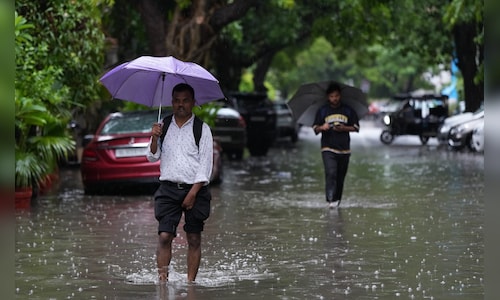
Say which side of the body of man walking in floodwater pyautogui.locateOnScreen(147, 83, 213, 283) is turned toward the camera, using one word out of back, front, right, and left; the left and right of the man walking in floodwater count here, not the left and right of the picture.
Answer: front

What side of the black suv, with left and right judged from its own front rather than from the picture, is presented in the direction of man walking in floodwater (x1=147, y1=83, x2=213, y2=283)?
back

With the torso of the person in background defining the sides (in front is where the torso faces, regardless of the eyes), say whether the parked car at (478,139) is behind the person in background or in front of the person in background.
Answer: behind

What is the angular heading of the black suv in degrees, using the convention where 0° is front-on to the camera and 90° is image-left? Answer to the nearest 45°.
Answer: approximately 180°

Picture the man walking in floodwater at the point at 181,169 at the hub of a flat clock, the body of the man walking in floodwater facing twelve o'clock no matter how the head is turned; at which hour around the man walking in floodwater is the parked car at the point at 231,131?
The parked car is roughly at 6 o'clock from the man walking in floodwater.

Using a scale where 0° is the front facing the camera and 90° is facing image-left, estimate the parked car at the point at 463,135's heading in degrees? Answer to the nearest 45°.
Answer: approximately 45°

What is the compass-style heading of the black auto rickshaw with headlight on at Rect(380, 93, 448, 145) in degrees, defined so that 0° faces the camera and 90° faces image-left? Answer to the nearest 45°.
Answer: approximately 90°

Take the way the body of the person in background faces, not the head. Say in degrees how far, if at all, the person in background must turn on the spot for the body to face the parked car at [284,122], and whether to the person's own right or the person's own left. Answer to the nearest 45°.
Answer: approximately 180°

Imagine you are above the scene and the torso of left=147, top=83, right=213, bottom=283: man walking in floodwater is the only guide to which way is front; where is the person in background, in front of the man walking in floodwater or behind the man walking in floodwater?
behind

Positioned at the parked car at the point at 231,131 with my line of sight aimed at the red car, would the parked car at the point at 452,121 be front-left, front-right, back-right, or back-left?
back-left

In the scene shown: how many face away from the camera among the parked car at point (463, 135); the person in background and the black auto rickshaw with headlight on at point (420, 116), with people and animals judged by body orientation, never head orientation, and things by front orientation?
0

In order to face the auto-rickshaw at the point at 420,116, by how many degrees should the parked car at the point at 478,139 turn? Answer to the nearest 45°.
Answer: approximately 135° to its right

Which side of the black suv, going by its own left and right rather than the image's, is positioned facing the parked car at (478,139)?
right

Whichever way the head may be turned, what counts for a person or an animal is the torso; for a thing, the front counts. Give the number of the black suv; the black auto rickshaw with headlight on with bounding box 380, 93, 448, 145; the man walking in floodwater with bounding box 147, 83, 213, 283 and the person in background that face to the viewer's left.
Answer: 1

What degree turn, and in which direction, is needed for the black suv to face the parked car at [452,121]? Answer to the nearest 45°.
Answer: approximately 90° to its right

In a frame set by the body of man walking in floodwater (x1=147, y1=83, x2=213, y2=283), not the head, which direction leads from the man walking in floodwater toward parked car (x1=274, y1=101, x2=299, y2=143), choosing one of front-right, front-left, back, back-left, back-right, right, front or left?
back
